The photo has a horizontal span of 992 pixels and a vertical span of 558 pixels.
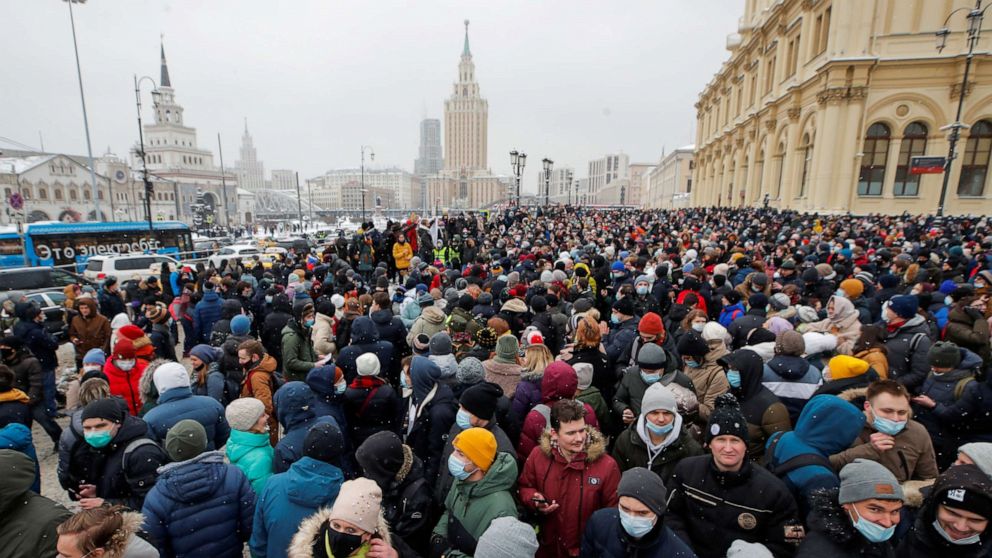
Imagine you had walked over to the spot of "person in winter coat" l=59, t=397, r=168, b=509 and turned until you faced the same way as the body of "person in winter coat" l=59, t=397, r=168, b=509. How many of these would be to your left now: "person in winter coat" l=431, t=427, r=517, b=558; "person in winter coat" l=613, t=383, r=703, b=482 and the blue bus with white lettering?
2

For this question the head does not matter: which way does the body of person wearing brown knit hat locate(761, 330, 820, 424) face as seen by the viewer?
away from the camera

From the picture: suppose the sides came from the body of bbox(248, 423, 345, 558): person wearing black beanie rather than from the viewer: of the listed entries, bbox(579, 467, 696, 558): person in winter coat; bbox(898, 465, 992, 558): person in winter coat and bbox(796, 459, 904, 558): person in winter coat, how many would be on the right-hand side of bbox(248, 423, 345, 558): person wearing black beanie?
3

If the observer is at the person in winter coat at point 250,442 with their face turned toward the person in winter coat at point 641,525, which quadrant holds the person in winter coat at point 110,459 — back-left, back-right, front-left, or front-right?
back-right

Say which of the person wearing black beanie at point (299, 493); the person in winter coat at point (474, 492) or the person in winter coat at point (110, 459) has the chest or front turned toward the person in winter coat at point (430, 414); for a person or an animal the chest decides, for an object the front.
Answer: the person wearing black beanie

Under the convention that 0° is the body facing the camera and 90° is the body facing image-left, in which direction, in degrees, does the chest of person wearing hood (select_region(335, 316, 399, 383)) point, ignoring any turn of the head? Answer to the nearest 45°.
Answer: approximately 180°

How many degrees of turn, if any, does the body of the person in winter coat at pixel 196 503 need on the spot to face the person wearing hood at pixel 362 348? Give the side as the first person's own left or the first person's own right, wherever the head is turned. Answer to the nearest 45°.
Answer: approximately 45° to the first person's own right

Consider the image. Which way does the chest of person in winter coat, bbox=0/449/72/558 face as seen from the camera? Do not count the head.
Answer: away from the camera

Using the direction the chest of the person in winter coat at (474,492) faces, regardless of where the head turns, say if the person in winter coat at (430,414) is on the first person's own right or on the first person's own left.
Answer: on the first person's own right

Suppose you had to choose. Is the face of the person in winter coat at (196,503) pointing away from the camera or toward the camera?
away from the camera

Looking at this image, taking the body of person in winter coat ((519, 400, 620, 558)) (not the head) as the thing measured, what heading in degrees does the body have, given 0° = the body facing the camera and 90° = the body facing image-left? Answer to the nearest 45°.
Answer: approximately 0°

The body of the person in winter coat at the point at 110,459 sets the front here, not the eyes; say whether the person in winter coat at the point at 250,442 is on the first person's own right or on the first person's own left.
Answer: on the first person's own left

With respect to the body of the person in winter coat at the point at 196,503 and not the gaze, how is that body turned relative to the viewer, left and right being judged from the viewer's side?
facing away from the viewer
